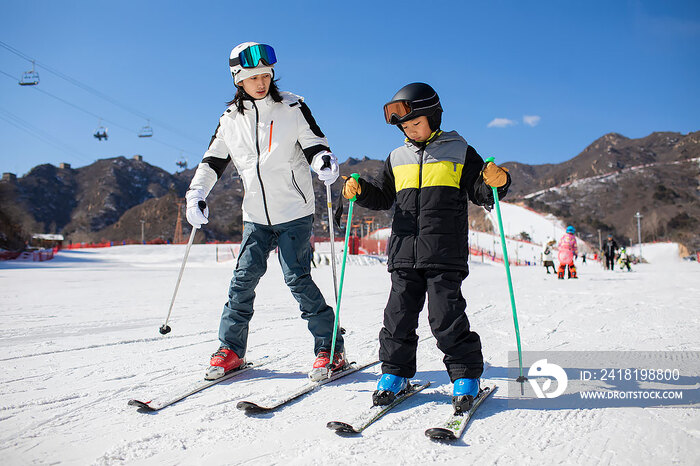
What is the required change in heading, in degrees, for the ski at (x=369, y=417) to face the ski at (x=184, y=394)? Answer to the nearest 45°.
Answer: approximately 45° to its right

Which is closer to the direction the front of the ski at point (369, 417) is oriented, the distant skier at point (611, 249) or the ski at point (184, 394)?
the ski

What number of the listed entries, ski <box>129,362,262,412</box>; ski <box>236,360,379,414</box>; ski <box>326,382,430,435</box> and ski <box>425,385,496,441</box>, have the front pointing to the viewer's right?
0

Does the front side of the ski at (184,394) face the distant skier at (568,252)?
no

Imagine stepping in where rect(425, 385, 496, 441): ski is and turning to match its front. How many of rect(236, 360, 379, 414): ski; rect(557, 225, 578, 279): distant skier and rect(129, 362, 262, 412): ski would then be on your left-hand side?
0

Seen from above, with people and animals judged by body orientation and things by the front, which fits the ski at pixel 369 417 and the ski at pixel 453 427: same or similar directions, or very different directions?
same or similar directions

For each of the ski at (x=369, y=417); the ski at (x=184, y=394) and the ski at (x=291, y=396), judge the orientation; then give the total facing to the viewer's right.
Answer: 0

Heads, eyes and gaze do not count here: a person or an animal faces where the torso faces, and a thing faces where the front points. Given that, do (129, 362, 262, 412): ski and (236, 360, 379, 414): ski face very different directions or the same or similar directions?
same or similar directions

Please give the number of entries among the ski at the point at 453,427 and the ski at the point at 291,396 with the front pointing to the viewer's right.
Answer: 0

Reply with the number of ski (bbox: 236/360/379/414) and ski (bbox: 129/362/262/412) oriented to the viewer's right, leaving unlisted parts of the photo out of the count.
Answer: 0

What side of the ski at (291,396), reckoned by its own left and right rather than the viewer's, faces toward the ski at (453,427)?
left

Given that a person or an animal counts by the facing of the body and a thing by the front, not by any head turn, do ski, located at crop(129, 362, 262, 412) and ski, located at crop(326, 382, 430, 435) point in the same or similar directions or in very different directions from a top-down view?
same or similar directions

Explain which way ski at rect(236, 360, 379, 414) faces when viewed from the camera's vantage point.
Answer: facing the viewer and to the left of the viewer

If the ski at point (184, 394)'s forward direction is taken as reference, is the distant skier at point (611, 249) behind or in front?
behind

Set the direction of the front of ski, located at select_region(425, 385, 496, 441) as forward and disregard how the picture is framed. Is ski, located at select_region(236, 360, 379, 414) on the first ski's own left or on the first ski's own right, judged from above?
on the first ski's own right

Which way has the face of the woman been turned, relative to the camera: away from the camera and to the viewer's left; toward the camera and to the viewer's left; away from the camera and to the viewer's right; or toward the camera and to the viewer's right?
toward the camera and to the viewer's right

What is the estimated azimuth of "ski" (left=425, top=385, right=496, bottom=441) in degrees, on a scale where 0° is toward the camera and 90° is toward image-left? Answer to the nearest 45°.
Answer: approximately 45°
